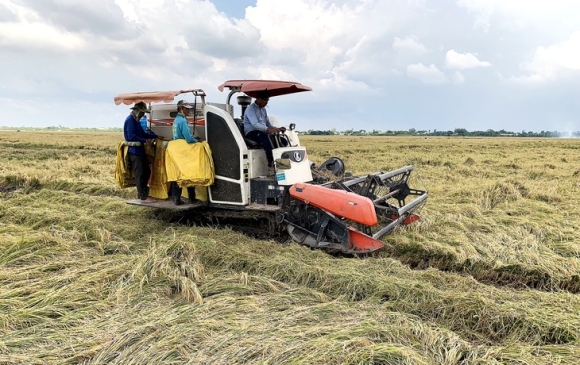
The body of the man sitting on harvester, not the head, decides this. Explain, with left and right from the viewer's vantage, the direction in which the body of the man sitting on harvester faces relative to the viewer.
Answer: facing to the right of the viewer

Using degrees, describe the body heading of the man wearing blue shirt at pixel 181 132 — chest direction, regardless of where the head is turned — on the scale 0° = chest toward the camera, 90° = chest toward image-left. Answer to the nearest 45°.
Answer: approximately 270°

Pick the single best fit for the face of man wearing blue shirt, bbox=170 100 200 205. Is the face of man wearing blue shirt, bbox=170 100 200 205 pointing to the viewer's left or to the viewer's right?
to the viewer's right

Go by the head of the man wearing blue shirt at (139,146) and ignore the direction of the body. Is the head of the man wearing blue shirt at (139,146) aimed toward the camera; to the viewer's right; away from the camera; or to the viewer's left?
to the viewer's right

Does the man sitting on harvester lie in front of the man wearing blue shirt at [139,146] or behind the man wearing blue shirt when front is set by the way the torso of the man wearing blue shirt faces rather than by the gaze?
in front

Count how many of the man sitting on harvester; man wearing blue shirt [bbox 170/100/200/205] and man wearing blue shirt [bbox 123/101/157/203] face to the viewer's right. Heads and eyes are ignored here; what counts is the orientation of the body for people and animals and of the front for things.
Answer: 3

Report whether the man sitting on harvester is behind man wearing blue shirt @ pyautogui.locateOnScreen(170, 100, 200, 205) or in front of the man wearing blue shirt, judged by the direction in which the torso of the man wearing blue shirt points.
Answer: in front

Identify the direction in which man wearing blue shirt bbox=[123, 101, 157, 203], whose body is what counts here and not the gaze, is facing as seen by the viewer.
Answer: to the viewer's right

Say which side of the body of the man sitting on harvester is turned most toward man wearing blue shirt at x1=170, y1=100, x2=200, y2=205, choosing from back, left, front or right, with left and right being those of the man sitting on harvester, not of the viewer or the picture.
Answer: back
